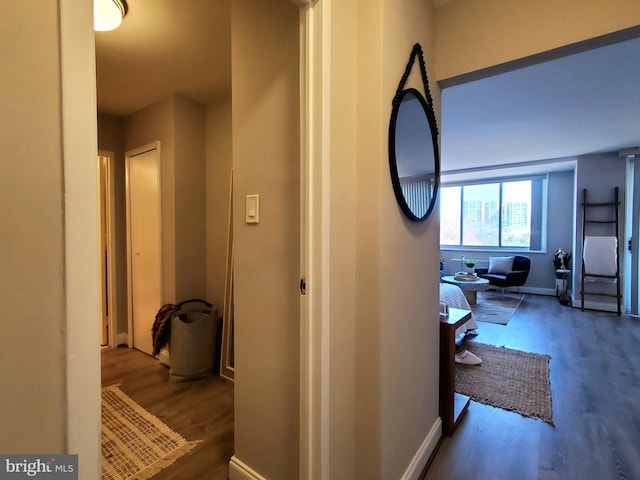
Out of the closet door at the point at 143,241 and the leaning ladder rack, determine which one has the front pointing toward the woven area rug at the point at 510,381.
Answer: the leaning ladder rack

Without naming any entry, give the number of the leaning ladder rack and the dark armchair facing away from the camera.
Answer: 0

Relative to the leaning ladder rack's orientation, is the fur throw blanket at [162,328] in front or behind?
in front

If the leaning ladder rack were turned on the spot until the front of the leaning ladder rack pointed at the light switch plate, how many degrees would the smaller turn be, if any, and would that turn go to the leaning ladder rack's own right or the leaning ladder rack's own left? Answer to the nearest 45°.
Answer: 0° — it already faces it

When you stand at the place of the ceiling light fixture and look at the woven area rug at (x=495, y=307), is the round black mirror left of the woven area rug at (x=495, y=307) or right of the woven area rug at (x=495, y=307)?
right

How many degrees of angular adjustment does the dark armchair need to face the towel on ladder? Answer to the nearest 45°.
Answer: approximately 90° to its left

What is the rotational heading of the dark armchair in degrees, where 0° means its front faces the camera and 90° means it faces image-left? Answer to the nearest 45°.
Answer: approximately 45°
